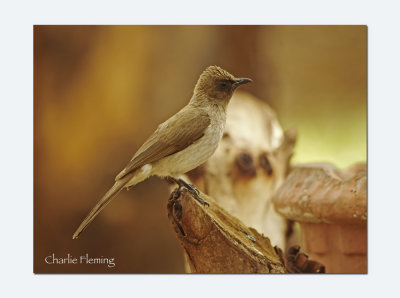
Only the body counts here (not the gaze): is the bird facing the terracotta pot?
yes

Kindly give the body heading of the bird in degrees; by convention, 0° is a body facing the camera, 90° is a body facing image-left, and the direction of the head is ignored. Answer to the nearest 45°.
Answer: approximately 270°
